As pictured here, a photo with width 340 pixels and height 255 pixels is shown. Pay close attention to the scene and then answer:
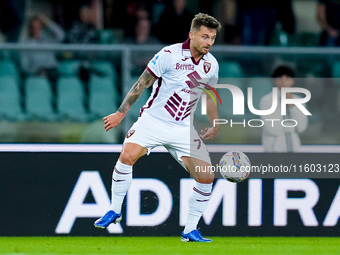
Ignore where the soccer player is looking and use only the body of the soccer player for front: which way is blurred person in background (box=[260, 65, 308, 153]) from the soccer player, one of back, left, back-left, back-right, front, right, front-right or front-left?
left

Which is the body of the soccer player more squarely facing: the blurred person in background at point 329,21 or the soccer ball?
the soccer ball

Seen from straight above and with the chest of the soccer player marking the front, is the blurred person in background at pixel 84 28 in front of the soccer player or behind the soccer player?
behind

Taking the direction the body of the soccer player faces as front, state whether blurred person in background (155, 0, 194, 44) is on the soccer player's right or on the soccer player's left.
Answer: on the soccer player's left

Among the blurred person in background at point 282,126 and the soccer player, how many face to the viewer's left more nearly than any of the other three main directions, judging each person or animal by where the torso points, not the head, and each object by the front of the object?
0

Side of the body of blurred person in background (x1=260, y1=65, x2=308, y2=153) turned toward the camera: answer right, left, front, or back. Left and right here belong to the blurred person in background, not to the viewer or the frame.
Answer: front

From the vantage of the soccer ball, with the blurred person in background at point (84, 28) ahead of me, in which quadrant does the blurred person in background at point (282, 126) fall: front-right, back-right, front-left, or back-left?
front-right

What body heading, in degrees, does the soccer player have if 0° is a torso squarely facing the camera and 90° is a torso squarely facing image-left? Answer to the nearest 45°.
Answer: approximately 315°
